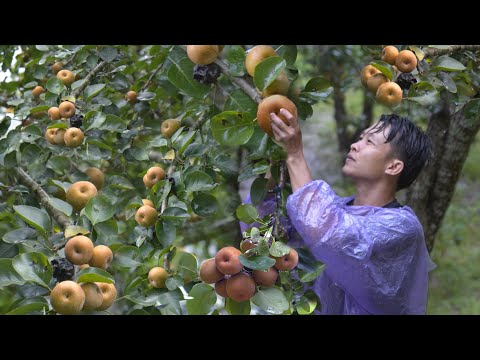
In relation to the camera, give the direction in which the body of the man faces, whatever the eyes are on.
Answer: to the viewer's left

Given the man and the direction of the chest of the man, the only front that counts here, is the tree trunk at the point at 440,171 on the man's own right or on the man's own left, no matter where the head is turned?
on the man's own right
